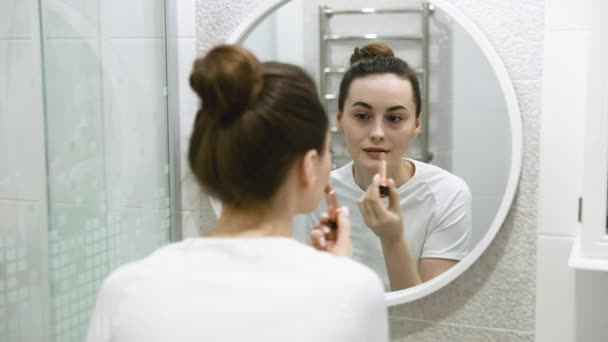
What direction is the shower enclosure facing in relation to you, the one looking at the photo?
facing the viewer and to the right of the viewer

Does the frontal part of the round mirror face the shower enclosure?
no

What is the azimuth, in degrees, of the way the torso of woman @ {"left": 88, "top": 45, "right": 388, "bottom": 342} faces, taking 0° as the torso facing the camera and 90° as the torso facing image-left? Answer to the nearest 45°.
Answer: approximately 225°

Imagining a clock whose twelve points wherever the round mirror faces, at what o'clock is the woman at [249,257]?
The woman is roughly at 1 o'clock from the round mirror.

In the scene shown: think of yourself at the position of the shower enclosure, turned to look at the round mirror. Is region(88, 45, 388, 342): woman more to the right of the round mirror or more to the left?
right

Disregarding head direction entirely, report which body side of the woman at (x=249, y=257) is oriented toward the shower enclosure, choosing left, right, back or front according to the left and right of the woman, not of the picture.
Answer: left

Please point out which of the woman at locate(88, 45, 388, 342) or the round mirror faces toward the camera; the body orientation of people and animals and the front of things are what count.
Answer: the round mirror

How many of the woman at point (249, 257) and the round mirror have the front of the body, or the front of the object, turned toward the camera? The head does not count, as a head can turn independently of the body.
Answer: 1

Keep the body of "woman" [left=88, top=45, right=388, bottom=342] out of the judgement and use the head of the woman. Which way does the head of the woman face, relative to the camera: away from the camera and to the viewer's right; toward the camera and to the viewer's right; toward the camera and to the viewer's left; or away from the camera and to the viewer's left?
away from the camera and to the viewer's right

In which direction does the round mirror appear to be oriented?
toward the camera

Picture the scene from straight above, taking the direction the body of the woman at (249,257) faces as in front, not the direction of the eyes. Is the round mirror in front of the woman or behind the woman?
in front
